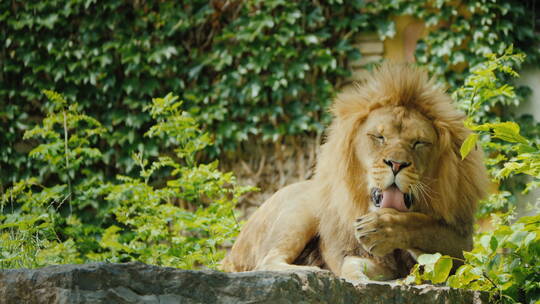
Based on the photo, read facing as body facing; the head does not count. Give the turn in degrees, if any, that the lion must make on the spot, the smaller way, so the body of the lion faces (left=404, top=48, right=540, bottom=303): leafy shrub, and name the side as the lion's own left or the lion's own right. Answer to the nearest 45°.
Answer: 0° — it already faces it

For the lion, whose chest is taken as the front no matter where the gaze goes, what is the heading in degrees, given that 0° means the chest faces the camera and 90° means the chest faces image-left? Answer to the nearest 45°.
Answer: approximately 315°
